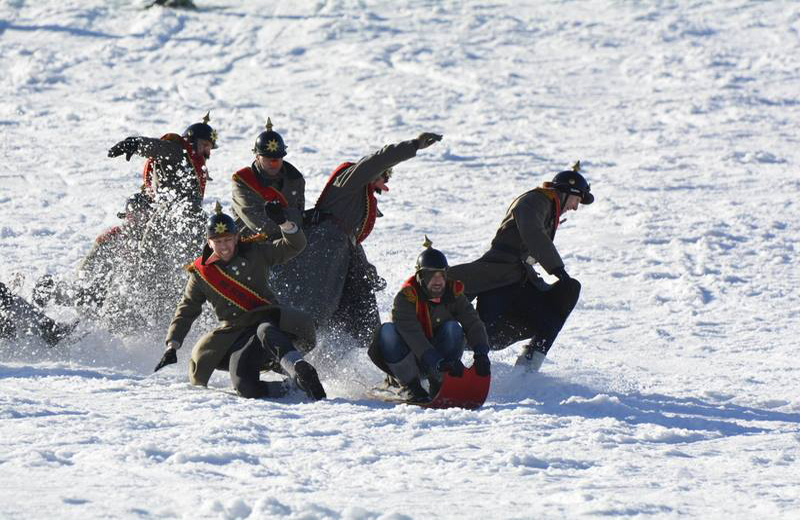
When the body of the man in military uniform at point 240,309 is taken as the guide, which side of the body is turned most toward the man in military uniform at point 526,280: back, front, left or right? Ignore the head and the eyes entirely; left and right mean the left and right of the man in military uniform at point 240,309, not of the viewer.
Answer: left

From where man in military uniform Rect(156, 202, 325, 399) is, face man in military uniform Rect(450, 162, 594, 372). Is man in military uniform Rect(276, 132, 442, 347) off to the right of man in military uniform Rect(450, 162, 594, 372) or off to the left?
left

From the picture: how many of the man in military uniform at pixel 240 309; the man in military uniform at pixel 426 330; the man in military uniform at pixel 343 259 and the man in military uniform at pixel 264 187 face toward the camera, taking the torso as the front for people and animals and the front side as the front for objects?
3

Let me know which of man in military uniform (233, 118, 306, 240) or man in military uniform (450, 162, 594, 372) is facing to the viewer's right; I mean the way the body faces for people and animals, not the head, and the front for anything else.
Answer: man in military uniform (450, 162, 594, 372)

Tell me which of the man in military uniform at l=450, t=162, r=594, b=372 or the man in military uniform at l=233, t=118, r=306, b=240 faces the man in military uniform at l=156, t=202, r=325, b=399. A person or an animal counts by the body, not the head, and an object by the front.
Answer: the man in military uniform at l=233, t=118, r=306, b=240

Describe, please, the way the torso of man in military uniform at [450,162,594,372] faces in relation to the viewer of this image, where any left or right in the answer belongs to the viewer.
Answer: facing to the right of the viewer

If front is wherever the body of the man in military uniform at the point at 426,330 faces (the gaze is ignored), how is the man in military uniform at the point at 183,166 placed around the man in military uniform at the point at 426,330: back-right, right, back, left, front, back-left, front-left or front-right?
back-right

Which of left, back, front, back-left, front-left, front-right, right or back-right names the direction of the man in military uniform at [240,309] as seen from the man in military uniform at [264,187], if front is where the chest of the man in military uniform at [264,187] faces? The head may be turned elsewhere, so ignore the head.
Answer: front

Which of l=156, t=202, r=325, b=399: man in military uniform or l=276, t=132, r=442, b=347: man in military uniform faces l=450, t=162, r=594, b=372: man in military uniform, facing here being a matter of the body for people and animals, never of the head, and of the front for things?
l=276, t=132, r=442, b=347: man in military uniform

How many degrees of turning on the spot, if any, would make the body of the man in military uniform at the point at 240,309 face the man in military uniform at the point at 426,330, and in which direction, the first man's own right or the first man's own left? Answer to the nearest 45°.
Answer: approximately 90° to the first man's own left

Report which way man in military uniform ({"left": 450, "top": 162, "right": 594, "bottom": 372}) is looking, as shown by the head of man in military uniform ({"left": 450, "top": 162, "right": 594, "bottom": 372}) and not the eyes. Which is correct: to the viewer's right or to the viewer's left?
to the viewer's right

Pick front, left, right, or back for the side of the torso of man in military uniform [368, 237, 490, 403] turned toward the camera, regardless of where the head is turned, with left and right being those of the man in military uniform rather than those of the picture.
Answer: front

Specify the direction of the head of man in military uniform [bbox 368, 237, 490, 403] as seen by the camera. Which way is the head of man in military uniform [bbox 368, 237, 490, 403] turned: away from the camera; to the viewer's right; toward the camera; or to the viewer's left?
toward the camera

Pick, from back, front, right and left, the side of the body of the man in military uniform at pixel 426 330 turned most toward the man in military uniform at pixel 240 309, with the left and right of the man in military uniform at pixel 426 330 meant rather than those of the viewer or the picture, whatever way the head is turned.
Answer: right

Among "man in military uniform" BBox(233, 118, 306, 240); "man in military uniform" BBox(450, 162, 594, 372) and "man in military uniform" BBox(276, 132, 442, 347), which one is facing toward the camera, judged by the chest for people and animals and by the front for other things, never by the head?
"man in military uniform" BBox(233, 118, 306, 240)

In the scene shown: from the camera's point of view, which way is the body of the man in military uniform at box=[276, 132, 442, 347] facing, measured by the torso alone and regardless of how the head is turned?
to the viewer's right

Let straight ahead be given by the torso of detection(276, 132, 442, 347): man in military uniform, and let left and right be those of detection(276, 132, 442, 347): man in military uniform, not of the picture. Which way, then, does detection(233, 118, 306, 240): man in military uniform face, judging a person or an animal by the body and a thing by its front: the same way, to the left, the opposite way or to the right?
to the right
